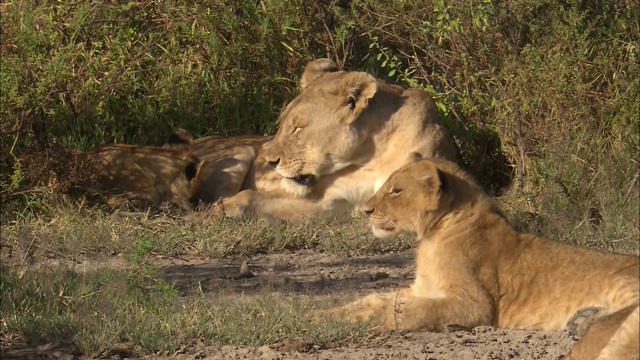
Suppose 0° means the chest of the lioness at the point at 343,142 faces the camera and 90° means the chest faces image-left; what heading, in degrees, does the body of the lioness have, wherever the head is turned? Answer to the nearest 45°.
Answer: approximately 45°

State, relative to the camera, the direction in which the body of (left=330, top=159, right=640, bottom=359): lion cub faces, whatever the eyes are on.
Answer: to the viewer's left

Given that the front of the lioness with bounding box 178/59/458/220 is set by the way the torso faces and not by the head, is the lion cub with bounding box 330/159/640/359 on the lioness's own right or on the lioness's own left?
on the lioness's own left

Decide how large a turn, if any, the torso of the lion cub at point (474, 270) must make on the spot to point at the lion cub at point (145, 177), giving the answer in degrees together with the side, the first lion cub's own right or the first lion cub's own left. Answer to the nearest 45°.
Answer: approximately 45° to the first lion cub's own right

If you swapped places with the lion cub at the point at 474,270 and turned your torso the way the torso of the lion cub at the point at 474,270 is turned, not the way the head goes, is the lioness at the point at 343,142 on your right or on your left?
on your right

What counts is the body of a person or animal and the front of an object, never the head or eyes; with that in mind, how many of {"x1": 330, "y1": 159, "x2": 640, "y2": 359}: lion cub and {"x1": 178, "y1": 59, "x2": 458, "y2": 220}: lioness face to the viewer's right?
0

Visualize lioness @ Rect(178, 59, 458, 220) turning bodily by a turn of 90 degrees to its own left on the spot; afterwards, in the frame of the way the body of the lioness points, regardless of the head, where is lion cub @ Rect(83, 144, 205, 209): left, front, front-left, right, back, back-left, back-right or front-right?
back-right
